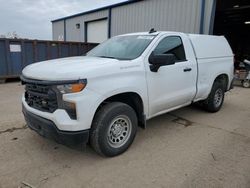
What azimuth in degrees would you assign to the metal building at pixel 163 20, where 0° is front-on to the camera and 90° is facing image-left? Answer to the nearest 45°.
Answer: approximately 45°

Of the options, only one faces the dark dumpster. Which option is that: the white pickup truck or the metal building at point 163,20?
the metal building

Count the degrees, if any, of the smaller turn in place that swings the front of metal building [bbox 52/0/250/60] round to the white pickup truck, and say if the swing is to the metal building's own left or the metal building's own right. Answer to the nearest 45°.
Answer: approximately 45° to the metal building's own left

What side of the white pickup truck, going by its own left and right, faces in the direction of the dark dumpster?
right
